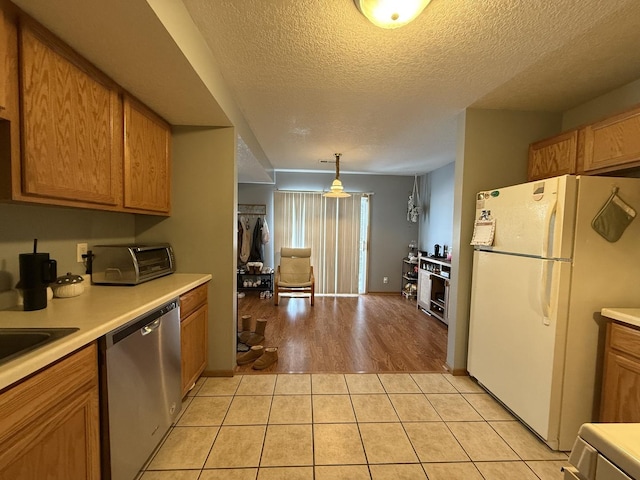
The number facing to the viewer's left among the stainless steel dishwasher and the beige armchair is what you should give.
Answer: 0

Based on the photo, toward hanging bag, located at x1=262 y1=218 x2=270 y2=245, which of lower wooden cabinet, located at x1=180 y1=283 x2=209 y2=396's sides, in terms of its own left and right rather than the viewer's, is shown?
left

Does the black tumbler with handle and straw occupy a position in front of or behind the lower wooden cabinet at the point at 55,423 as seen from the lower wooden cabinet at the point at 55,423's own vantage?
behind

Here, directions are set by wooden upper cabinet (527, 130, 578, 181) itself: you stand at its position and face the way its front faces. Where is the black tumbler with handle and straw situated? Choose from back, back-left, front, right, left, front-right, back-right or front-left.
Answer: front

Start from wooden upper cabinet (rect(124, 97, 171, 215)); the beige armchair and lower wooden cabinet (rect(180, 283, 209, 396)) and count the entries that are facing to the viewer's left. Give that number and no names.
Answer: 0

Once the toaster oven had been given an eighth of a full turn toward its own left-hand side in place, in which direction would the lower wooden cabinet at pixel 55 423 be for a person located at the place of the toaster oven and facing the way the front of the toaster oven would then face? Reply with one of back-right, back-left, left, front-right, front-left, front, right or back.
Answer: right

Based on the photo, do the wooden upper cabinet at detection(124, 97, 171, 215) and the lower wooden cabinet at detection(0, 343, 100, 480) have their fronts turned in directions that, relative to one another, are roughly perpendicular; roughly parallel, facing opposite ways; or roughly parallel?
roughly parallel

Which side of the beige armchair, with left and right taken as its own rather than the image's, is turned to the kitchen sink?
front

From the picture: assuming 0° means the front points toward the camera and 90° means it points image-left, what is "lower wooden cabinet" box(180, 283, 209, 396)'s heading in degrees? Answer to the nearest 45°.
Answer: approximately 315°

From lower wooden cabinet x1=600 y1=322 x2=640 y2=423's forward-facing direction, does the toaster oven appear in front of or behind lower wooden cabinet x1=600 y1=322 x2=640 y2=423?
in front

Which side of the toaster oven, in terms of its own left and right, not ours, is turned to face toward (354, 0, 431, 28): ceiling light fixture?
front

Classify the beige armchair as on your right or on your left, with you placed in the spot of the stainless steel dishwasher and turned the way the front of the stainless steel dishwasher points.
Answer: on your left

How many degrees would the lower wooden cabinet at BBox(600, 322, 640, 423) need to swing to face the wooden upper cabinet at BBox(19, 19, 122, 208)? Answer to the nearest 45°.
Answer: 0° — it already faces it
